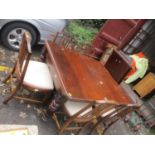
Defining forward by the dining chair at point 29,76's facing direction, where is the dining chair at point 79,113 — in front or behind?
in front

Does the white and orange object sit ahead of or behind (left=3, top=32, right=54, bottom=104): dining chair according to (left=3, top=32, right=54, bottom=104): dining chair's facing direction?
ahead

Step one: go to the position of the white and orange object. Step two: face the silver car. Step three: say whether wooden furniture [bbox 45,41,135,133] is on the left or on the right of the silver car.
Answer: left

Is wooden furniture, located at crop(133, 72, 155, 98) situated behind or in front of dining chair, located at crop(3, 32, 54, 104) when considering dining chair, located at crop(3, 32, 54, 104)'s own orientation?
in front

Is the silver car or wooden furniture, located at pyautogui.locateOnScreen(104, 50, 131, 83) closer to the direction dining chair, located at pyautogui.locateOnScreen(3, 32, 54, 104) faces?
the wooden furniture

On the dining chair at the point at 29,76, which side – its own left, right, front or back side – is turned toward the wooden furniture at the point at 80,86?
front

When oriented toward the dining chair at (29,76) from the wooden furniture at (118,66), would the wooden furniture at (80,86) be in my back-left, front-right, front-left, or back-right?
front-left

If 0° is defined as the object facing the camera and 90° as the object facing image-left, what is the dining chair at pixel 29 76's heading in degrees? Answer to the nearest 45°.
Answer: approximately 270°

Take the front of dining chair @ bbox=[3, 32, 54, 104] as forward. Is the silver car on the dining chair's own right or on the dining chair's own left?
on the dining chair's own left

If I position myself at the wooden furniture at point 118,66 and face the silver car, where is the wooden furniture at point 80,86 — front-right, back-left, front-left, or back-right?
front-left
